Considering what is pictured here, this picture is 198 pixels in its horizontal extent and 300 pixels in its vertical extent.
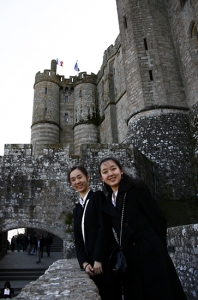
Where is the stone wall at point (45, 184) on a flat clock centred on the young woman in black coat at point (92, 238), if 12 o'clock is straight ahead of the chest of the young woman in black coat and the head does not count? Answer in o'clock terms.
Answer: The stone wall is roughly at 4 o'clock from the young woman in black coat.

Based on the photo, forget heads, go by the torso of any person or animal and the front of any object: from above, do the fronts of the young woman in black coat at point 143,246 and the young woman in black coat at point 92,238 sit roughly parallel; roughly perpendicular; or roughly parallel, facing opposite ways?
roughly parallel

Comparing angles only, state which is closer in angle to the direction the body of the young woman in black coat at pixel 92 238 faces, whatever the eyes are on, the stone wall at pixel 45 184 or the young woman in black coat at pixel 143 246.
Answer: the young woman in black coat

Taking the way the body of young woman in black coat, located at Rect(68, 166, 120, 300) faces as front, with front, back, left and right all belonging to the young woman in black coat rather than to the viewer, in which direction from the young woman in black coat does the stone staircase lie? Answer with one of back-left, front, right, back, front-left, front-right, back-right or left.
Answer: back-right

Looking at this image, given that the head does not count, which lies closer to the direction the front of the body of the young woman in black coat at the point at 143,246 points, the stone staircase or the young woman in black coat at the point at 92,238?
the young woman in black coat

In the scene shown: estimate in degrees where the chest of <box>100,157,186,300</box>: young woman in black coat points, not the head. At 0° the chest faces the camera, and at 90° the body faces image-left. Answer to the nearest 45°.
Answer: approximately 45°

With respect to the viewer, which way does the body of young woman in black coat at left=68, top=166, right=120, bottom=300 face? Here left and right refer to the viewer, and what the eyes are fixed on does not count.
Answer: facing the viewer and to the left of the viewer

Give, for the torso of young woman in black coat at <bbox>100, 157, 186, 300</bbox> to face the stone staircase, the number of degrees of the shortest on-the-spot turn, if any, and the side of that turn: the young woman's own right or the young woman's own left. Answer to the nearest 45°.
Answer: approximately 135° to the young woman's own right

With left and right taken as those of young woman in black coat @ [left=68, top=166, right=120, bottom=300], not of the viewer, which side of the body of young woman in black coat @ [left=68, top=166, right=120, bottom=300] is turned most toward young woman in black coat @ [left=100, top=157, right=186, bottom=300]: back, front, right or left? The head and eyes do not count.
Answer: left

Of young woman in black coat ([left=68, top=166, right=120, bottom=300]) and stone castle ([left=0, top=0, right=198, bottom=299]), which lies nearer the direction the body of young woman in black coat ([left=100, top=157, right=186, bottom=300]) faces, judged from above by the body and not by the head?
the young woman in black coat

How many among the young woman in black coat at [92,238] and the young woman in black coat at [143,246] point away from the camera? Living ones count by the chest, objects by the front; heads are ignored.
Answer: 0

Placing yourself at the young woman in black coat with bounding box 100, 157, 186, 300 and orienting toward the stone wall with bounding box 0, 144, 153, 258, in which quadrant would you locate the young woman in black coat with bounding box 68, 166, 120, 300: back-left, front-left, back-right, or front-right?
front-left
